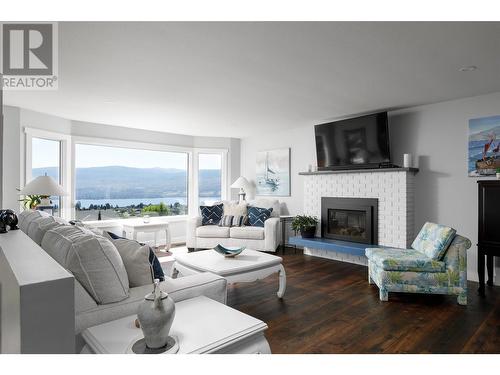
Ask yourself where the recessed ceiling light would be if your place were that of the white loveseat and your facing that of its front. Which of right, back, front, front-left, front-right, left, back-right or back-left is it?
front-left

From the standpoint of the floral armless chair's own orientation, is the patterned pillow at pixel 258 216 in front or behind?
in front

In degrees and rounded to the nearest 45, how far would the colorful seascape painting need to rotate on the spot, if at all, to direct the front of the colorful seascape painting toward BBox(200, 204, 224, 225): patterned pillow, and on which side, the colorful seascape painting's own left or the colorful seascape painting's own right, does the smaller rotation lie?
approximately 45° to the colorful seascape painting's own right

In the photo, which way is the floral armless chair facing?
to the viewer's left

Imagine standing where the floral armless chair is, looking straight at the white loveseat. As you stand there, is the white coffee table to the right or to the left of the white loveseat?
left

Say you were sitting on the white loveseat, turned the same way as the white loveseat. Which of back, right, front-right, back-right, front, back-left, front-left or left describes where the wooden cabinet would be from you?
front-left

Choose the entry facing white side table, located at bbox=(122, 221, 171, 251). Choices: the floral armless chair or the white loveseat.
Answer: the floral armless chair

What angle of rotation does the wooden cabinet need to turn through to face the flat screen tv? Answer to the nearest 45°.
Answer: approximately 90° to its right

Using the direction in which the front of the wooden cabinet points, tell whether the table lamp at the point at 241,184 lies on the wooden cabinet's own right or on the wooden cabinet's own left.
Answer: on the wooden cabinet's own right

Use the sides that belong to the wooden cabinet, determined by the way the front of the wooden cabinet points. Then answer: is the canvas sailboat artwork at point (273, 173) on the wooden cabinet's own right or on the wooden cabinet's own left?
on the wooden cabinet's own right

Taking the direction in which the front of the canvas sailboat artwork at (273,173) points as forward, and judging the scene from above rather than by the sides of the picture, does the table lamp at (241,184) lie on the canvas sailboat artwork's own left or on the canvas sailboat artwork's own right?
on the canvas sailboat artwork's own right

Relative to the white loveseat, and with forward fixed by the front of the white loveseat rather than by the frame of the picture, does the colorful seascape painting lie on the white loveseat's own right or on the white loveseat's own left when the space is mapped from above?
on the white loveseat's own left

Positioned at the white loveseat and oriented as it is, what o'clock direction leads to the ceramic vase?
The ceramic vase is roughly at 12 o'clock from the white loveseat.

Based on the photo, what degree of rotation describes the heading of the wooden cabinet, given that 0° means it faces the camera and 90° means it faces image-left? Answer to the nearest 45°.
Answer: approximately 0°

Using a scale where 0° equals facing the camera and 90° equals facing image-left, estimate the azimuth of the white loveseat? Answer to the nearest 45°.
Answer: approximately 0°
